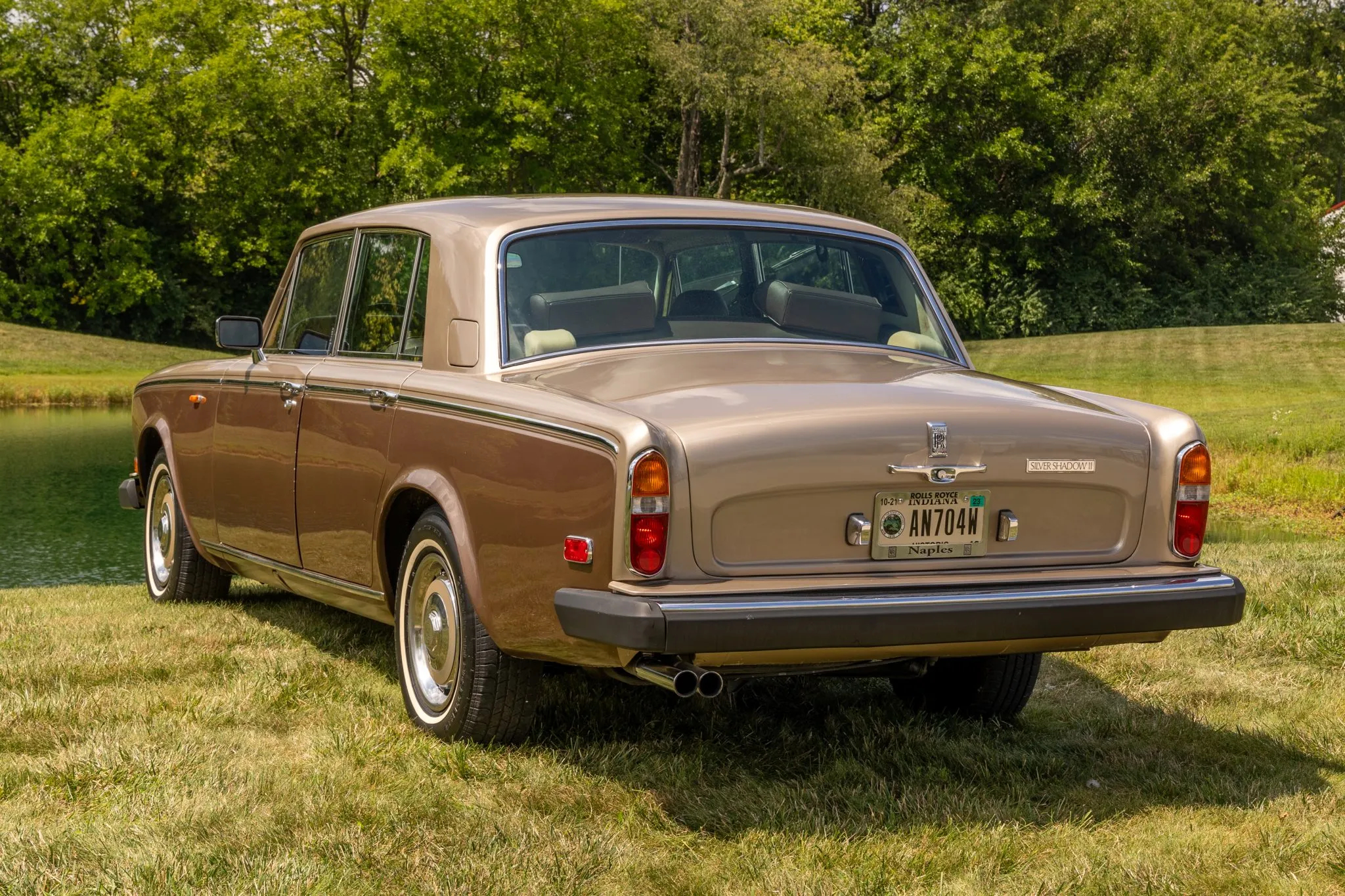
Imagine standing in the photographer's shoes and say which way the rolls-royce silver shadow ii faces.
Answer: facing away from the viewer and to the left of the viewer
